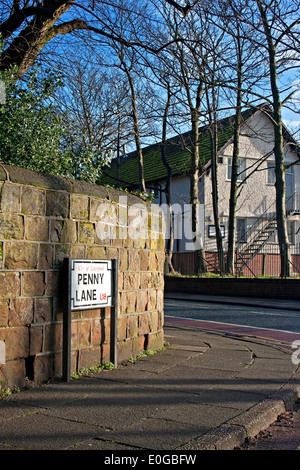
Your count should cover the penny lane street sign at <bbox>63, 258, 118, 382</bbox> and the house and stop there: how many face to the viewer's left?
0

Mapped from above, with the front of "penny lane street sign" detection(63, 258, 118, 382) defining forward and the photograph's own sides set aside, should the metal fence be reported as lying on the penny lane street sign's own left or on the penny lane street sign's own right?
on the penny lane street sign's own left

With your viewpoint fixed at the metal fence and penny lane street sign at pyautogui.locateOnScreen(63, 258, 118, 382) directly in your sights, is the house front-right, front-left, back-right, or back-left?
back-right

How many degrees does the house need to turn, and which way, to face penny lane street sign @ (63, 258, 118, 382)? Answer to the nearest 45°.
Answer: approximately 45° to its right

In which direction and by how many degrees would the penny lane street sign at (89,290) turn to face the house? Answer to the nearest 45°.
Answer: approximately 135° to its left

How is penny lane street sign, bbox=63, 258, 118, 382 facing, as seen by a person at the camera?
facing the viewer and to the right of the viewer

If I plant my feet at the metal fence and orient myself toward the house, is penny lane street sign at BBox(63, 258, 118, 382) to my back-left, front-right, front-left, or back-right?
back-left
